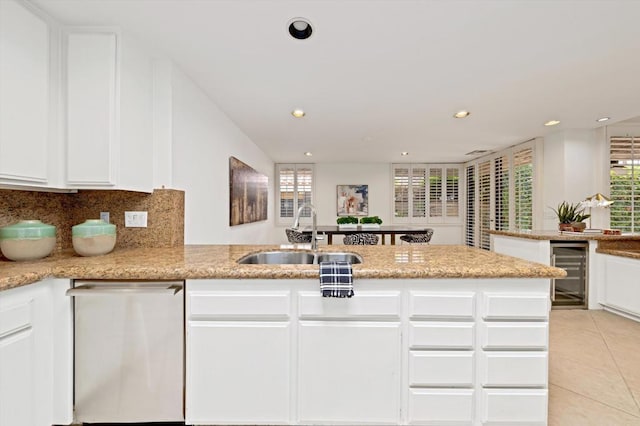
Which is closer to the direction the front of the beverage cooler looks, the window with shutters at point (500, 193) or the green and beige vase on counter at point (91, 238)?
the green and beige vase on counter

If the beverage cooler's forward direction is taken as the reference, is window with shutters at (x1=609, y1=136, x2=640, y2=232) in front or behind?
behind

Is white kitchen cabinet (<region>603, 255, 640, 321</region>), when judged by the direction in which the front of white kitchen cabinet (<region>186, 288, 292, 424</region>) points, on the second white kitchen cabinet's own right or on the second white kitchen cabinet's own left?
on the second white kitchen cabinet's own left

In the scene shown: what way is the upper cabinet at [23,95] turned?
to the viewer's right

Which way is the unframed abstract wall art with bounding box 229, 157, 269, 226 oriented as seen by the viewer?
to the viewer's right

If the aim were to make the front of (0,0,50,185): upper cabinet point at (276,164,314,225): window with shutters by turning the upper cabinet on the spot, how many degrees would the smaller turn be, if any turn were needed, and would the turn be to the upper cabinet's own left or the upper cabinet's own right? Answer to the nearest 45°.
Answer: approximately 45° to the upper cabinet's own left

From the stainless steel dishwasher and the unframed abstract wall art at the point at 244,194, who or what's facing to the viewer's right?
the unframed abstract wall art
